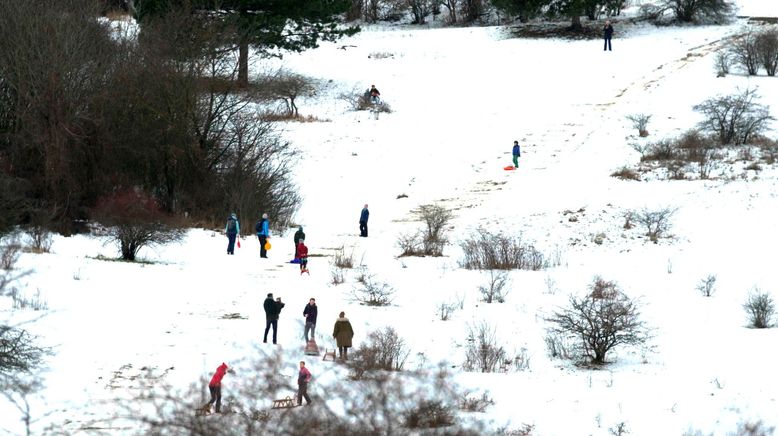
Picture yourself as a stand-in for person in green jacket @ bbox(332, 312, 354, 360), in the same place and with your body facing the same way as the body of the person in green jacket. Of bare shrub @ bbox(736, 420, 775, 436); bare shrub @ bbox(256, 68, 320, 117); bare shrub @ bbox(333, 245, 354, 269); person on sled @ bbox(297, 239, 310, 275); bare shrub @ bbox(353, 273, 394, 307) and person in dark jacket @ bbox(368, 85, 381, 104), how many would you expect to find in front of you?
5

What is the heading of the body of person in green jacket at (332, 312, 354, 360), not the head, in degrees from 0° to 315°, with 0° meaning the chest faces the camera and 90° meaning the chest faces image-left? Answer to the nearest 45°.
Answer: approximately 180°

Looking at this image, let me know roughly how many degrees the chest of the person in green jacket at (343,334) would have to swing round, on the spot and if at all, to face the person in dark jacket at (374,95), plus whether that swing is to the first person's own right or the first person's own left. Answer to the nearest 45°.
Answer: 0° — they already face them

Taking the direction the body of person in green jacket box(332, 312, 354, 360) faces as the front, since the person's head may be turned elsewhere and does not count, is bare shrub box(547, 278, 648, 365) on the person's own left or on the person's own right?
on the person's own right

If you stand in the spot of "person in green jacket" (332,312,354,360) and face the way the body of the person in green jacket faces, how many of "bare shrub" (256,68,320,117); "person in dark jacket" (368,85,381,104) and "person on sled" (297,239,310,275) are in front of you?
3

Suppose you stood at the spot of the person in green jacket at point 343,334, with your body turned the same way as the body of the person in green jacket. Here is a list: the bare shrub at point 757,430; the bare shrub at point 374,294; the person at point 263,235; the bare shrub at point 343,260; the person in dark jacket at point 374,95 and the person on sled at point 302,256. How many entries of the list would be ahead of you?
5

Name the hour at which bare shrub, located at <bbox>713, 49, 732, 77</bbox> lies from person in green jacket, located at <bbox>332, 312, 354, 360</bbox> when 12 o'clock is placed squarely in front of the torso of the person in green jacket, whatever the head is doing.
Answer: The bare shrub is roughly at 1 o'clock from the person in green jacket.

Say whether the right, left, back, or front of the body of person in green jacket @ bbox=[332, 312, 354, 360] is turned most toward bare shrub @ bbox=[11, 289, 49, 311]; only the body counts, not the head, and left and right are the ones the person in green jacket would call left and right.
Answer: left

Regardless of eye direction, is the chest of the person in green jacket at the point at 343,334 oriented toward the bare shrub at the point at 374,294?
yes

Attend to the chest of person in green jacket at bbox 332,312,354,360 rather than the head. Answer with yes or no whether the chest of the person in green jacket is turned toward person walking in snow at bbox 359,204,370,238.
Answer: yes

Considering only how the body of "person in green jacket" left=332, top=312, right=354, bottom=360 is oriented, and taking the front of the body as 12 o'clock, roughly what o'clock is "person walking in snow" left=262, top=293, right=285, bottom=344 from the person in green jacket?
The person walking in snow is roughly at 10 o'clock from the person in green jacket.

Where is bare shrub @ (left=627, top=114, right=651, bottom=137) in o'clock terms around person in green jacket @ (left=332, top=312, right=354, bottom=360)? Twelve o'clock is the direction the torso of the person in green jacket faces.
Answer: The bare shrub is roughly at 1 o'clock from the person in green jacket.

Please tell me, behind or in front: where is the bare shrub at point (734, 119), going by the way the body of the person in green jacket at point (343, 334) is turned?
in front

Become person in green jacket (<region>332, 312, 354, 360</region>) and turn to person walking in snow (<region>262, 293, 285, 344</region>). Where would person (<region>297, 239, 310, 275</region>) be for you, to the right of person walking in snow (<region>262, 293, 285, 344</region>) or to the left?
right
